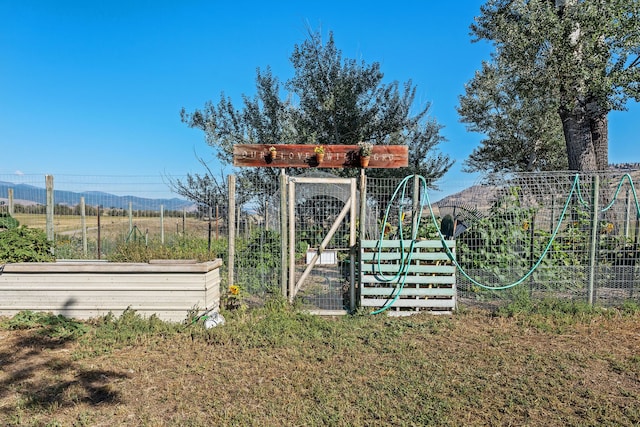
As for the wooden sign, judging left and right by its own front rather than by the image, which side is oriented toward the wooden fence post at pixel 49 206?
right

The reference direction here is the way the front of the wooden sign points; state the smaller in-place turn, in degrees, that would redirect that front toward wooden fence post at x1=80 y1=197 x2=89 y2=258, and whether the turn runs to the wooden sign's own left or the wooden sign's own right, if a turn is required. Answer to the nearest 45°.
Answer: approximately 135° to the wooden sign's own right

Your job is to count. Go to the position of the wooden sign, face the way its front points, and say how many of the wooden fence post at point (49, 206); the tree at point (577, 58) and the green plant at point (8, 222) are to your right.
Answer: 2

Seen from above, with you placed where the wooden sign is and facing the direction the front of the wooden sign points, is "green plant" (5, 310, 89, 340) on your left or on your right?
on your right

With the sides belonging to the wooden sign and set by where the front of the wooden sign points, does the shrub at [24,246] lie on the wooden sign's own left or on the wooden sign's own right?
on the wooden sign's own right

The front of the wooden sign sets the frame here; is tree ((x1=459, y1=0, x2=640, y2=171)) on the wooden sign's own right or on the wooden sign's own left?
on the wooden sign's own left

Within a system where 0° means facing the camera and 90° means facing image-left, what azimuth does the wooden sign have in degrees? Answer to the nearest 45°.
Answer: approximately 0°

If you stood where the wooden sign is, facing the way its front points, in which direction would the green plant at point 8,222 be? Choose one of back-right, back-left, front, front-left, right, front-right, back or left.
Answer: right

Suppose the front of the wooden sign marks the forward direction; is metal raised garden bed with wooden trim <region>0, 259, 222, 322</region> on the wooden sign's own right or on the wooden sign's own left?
on the wooden sign's own right
